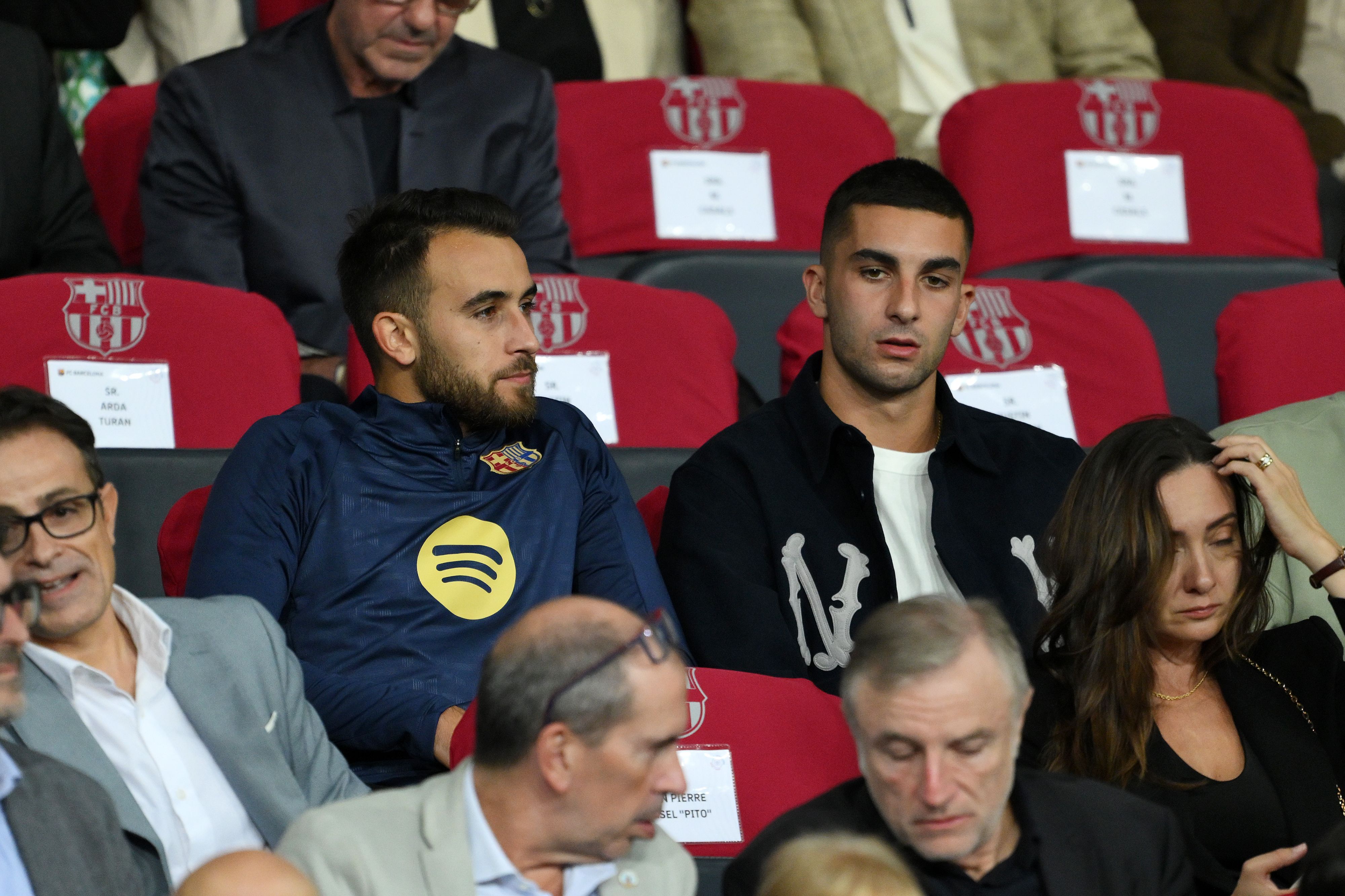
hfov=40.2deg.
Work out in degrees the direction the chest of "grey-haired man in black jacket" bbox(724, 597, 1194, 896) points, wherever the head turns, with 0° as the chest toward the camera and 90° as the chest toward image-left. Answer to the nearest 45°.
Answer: approximately 0°

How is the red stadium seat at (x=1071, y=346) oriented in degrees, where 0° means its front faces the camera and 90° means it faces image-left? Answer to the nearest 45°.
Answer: approximately 0°

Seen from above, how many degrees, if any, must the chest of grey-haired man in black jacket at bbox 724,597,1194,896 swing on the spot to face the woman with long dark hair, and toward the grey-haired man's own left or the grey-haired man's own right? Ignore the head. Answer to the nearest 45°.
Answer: approximately 135° to the grey-haired man's own left

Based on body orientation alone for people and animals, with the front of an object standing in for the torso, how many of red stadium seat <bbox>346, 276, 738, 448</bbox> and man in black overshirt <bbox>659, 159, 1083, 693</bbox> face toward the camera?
2

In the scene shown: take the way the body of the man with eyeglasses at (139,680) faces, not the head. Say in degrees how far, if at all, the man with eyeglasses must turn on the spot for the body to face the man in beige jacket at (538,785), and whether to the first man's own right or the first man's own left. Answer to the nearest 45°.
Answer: approximately 90° to the first man's own left
